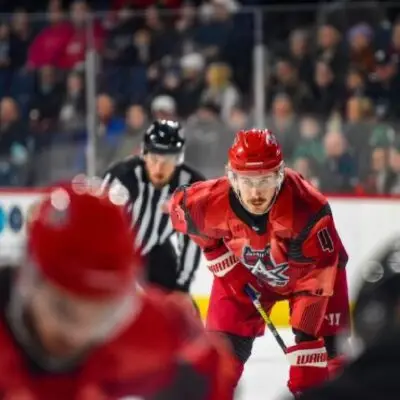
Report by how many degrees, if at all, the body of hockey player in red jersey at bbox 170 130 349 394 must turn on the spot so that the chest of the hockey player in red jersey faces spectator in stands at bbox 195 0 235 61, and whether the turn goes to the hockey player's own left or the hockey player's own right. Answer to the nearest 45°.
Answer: approximately 180°

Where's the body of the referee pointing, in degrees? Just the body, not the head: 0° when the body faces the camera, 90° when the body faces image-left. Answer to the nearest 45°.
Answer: approximately 0°

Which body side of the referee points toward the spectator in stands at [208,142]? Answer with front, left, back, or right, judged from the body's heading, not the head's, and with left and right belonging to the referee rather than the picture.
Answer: back

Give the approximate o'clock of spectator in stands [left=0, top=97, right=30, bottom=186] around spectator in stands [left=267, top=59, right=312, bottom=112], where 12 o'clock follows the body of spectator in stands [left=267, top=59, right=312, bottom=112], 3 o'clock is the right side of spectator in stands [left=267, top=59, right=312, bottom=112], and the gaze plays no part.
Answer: spectator in stands [left=0, top=97, right=30, bottom=186] is roughly at 3 o'clock from spectator in stands [left=267, top=59, right=312, bottom=112].
